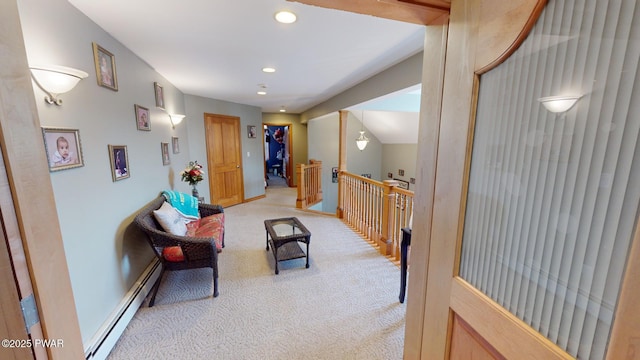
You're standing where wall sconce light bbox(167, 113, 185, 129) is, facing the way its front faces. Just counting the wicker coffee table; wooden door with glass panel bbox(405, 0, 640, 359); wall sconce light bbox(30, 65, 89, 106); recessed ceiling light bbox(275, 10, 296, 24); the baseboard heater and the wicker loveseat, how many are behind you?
0

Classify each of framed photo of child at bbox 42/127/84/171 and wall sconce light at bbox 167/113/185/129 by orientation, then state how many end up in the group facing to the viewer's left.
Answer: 0

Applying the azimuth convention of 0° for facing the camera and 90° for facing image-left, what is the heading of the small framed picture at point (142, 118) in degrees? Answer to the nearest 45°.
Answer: approximately 315°

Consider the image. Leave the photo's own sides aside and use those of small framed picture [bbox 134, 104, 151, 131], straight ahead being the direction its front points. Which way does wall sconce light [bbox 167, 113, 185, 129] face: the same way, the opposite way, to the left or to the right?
the same way

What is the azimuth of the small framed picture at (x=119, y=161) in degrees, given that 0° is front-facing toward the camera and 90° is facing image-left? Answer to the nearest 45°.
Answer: approximately 315°

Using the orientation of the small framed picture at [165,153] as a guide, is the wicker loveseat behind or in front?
in front

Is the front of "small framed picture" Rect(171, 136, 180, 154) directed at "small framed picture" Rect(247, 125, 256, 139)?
no

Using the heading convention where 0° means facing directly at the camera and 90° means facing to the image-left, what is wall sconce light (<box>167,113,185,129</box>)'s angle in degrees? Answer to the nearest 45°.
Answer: approximately 315°

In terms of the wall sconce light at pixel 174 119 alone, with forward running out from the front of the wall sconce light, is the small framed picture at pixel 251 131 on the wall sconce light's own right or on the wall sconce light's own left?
on the wall sconce light's own left

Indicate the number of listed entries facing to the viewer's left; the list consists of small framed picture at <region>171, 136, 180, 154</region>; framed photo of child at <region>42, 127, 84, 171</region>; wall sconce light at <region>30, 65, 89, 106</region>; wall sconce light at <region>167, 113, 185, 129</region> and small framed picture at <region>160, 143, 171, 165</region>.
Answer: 0

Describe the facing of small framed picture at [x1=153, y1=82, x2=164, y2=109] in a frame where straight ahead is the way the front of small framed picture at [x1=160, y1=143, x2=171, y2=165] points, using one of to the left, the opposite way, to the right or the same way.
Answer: the same way

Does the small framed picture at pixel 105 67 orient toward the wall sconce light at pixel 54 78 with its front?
no

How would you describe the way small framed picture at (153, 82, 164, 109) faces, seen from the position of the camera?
facing the viewer and to the right of the viewer

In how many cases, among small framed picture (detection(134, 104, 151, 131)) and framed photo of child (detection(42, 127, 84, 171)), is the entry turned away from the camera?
0

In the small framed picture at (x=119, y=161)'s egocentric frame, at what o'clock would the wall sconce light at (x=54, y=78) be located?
The wall sconce light is roughly at 2 o'clock from the small framed picture.

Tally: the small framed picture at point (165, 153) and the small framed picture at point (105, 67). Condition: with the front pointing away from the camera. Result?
0

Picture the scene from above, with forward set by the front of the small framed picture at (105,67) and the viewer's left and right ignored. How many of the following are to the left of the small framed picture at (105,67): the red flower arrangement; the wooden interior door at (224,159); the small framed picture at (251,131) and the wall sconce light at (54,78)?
3

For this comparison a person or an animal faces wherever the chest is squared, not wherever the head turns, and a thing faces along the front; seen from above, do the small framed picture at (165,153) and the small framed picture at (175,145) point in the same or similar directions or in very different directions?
same or similar directions
